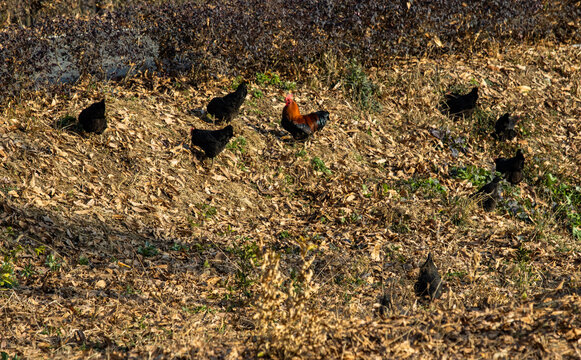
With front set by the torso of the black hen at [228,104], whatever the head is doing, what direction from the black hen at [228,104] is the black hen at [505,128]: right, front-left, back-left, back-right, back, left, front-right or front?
back

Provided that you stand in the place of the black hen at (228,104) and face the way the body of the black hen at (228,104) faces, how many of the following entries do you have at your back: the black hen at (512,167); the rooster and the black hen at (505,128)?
3

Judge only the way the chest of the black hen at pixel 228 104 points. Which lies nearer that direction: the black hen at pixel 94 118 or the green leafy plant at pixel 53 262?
the black hen

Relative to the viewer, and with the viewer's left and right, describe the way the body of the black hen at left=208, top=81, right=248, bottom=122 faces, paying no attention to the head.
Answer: facing to the left of the viewer

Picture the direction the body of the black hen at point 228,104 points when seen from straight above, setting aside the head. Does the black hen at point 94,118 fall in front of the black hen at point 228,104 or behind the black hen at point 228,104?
in front
